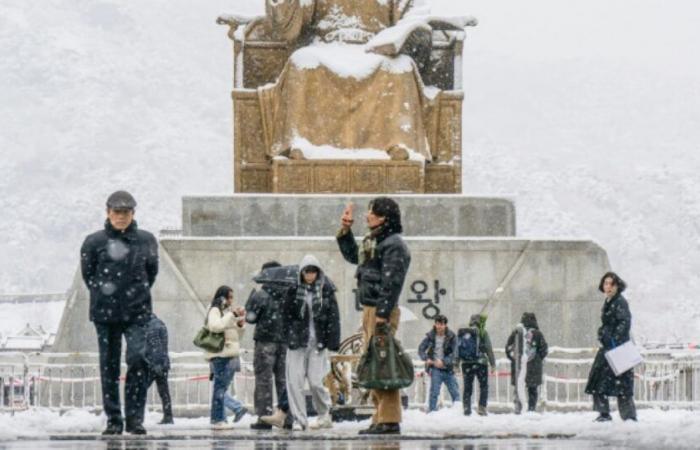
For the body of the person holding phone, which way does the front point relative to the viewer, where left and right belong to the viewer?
facing to the right of the viewer

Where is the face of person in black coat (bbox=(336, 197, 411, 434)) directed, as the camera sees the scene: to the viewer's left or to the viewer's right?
to the viewer's left

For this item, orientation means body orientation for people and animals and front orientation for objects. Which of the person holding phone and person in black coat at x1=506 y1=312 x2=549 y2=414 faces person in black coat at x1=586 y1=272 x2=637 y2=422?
the person holding phone

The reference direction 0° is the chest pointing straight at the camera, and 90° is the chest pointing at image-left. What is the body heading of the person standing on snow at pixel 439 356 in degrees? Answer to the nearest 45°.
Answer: approximately 0°

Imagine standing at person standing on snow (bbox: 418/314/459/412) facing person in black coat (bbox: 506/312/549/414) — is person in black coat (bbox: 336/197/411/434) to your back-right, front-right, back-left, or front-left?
back-right

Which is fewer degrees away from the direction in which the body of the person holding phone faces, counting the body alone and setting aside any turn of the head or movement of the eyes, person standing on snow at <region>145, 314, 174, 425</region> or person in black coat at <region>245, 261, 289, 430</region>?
the person in black coat

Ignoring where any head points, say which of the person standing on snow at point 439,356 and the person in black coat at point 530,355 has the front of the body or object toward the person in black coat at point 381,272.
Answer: the person standing on snow
